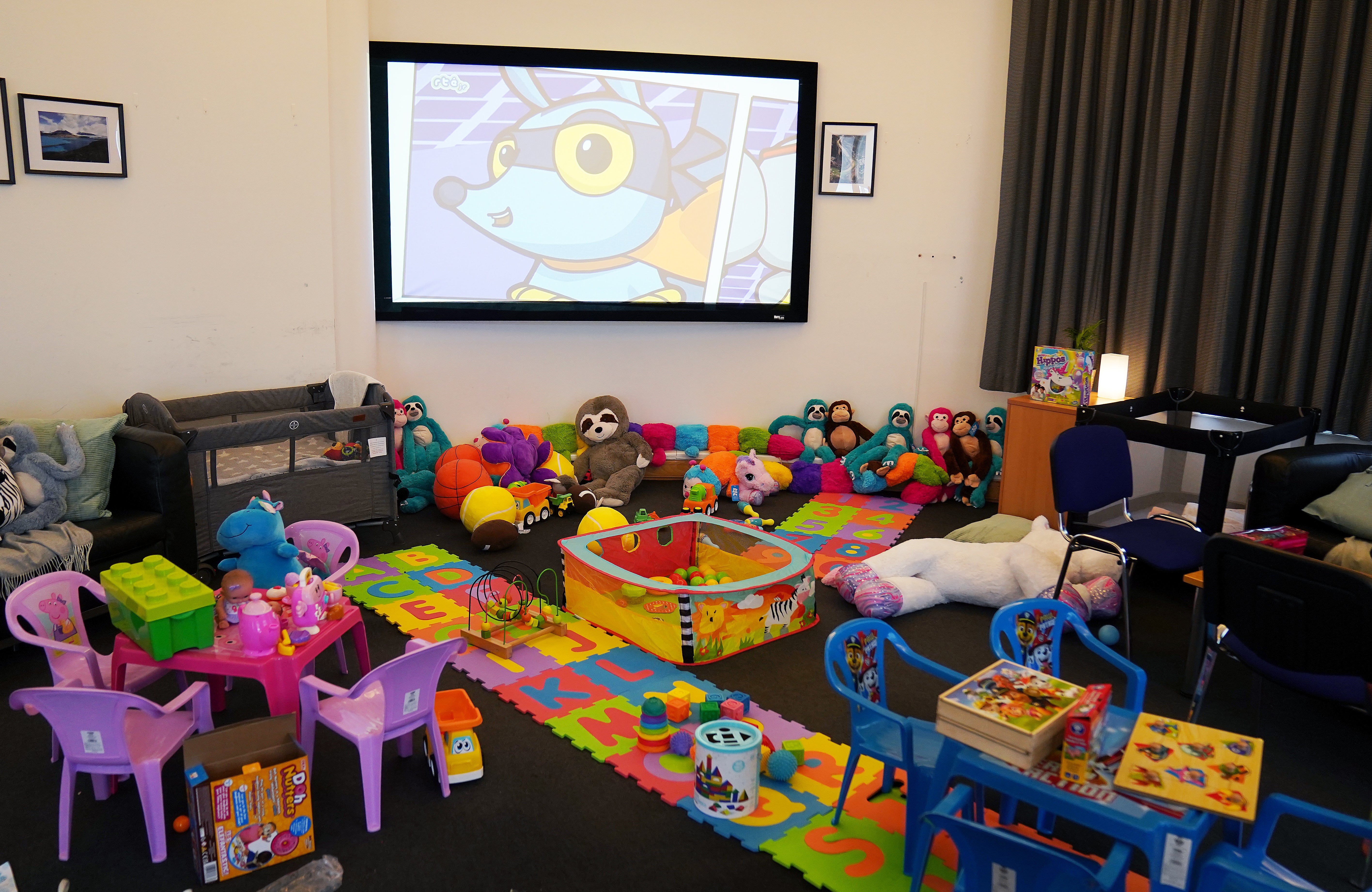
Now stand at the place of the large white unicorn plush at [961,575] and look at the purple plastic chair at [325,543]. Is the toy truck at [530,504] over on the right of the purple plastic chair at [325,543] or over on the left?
right

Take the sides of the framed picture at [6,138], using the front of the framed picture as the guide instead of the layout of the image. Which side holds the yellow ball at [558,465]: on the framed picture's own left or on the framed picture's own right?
on the framed picture's own left

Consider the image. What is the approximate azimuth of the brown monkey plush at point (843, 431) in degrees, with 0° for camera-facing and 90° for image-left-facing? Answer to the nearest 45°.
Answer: approximately 0°

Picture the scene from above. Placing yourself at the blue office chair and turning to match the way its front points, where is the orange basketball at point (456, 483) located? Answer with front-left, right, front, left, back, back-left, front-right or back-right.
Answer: back-right

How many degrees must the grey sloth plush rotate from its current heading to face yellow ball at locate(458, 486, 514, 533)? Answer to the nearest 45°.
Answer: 0° — it already faces it

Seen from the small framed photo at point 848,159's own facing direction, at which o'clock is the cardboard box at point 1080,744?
The cardboard box is roughly at 12 o'clock from the small framed photo.

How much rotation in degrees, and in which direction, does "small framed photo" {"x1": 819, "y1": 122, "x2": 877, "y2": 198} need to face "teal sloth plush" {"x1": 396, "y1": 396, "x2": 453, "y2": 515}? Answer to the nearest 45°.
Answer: approximately 45° to its right

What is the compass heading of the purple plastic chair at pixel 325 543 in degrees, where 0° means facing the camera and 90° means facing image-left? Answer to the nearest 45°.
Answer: approximately 45°

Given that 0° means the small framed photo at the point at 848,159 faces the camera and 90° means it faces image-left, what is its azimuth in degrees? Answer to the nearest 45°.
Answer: approximately 0°
